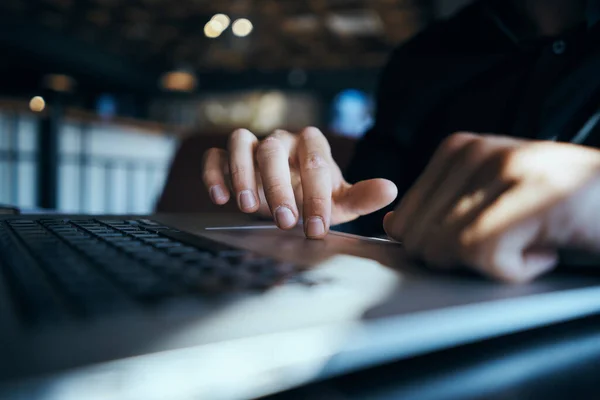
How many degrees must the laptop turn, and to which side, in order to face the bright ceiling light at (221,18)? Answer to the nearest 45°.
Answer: approximately 45° to its left

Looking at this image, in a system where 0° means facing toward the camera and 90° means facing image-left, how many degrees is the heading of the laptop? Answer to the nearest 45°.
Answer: approximately 225°

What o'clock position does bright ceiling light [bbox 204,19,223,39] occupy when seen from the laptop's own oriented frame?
The bright ceiling light is roughly at 10 o'clock from the laptop.

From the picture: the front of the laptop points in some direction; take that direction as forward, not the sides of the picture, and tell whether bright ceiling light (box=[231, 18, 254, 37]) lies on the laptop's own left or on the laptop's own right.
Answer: on the laptop's own left
